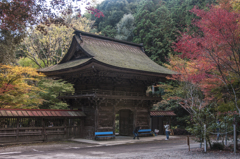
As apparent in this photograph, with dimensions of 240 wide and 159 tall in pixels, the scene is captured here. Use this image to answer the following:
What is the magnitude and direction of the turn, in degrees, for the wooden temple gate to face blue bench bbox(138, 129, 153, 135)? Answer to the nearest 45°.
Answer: approximately 90° to its left

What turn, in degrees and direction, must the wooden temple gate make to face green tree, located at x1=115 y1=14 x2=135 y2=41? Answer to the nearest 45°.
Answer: approximately 135° to its left

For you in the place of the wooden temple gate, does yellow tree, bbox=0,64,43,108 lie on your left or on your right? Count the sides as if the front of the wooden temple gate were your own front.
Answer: on your right

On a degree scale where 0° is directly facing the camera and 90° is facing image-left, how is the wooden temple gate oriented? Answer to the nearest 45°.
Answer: approximately 315°
